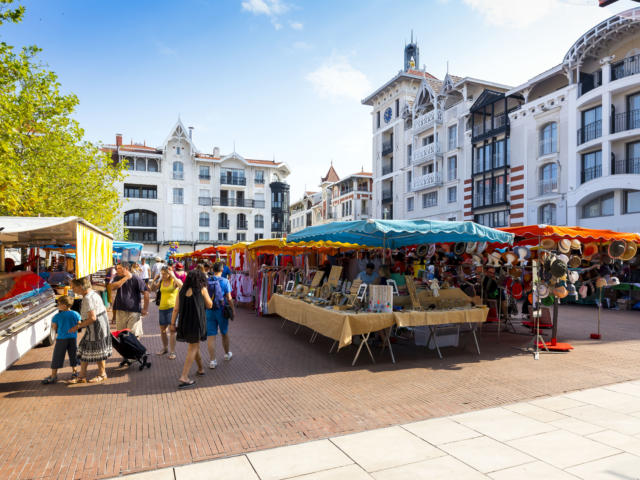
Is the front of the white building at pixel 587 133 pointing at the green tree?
yes

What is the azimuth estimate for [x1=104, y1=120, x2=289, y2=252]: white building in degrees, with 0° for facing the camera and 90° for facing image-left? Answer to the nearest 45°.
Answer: approximately 0°

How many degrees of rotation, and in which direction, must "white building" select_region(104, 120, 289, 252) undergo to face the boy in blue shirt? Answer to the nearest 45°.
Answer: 0° — it already faces them

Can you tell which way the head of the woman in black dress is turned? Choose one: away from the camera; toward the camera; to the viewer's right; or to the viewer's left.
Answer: away from the camera

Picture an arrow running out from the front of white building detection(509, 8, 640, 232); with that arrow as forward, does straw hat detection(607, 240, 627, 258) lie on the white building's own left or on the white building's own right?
on the white building's own left
